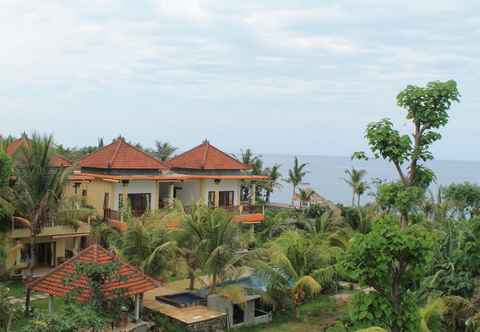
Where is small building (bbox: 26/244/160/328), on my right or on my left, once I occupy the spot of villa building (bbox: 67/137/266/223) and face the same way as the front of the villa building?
on my right

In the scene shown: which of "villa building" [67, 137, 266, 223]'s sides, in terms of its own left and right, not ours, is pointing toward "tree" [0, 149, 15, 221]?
right

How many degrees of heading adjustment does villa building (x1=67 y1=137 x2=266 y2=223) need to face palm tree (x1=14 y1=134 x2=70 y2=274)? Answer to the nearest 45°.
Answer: approximately 45° to its right

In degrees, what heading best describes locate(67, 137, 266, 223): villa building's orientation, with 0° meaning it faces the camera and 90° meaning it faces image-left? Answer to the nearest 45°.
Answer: approximately 315°

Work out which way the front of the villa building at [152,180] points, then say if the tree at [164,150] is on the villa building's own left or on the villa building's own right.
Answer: on the villa building's own left

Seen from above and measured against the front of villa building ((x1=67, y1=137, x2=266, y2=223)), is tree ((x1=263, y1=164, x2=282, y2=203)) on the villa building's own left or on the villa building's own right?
on the villa building's own left

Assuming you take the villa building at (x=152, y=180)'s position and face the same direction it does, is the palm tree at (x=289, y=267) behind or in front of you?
in front

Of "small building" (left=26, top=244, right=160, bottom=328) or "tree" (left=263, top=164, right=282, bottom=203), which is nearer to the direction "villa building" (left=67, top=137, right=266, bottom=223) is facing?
the small building
